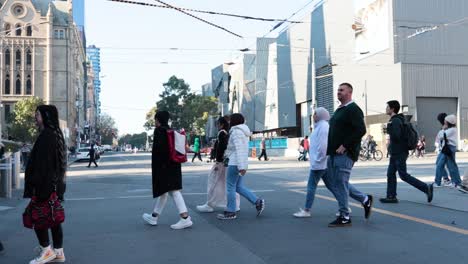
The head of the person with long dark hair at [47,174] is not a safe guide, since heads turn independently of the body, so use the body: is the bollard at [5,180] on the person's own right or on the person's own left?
on the person's own right

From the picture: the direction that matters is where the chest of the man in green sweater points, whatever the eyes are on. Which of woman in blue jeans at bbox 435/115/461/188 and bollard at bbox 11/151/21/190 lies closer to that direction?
the bollard

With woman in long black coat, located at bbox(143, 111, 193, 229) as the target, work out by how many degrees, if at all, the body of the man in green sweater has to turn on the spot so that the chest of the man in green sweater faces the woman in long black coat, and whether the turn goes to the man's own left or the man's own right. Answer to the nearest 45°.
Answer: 0° — they already face them

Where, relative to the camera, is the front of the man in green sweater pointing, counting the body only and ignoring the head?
to the viewer's left

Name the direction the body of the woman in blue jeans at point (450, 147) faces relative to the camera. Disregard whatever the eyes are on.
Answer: to the viewer's left

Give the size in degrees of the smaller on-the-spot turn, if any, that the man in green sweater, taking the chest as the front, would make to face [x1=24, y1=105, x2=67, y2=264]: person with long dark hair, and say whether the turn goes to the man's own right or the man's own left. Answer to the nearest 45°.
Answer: approximately 45° to the man's own left

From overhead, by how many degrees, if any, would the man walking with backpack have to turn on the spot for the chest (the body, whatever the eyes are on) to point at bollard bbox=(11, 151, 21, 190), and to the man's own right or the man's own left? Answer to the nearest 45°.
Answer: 0° — they already face it

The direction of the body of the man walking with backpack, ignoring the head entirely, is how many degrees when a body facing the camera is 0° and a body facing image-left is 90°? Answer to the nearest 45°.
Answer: approximately 90°

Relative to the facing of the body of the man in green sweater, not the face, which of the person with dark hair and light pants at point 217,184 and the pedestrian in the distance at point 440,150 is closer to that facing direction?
the person with dark hair and light pants
